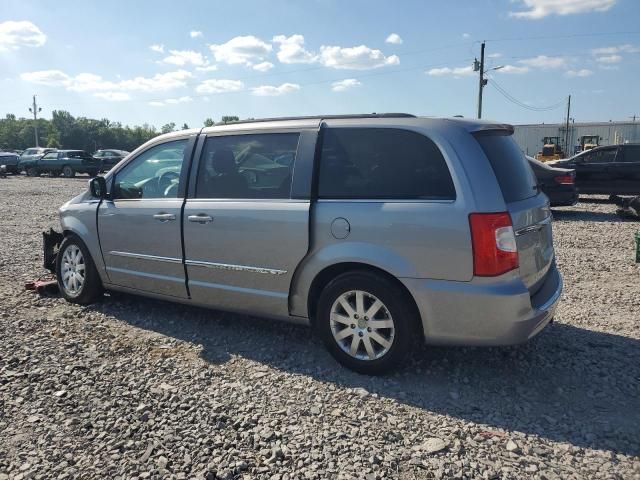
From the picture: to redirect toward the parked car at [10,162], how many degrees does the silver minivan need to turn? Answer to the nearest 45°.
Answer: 0° — it already faces it

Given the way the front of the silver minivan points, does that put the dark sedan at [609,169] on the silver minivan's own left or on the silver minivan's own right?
on the silver minivan's own right

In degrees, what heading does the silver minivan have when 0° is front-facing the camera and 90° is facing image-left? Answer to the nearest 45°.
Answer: approximately 135°
